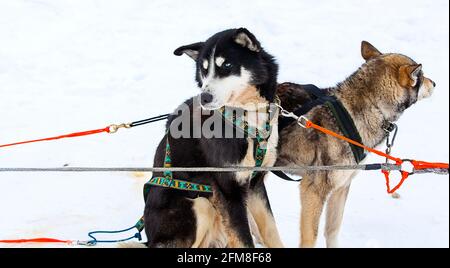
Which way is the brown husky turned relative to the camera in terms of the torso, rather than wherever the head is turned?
to the viewer's right

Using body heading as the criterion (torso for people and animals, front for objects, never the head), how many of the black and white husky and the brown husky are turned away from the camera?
0

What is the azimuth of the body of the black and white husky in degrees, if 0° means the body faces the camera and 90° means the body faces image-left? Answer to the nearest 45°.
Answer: approximately 315°

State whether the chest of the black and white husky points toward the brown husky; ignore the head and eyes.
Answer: no

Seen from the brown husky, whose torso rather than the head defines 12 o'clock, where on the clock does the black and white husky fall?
The black and white husky is roughly at 5 o'clock from the brown husky.

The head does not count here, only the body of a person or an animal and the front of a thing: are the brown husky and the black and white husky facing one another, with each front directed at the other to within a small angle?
no
